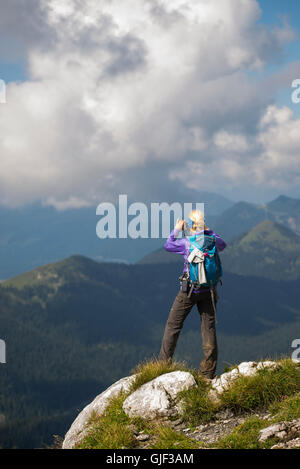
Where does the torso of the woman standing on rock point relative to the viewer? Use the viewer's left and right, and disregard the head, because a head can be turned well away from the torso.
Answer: facing away from the viewer and to the left of the viewer
